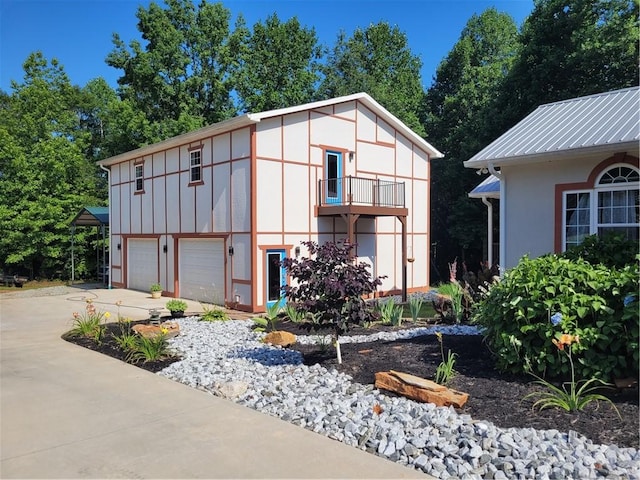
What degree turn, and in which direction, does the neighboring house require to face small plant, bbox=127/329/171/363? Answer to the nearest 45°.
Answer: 0° — it already faces it

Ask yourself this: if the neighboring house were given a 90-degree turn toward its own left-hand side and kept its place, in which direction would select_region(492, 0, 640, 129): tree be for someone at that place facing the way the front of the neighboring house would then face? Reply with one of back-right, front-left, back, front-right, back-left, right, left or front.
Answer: back-left

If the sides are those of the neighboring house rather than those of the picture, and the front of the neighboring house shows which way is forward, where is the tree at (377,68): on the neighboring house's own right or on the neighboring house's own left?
on the neighboring house's own right

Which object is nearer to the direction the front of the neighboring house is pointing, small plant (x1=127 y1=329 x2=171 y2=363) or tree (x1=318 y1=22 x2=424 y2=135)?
the small plant

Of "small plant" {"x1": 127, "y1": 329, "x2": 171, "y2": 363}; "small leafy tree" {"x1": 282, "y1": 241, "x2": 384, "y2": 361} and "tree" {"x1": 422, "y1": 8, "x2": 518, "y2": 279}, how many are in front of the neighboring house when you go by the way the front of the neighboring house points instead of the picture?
2

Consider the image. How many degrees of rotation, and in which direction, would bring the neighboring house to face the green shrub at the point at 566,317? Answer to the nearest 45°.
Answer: approximately 45° to its left

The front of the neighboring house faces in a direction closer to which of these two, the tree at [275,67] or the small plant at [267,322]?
the small plant

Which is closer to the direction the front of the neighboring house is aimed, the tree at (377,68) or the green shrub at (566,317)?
the green shrub

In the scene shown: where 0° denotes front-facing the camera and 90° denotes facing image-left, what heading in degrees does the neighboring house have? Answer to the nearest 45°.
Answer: approximately 45°

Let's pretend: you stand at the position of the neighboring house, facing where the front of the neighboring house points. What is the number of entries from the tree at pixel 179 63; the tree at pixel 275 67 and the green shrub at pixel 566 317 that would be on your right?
2

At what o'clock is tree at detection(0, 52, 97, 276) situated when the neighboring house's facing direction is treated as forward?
The tree is roughly at 2 o'clock from the neighboring house.

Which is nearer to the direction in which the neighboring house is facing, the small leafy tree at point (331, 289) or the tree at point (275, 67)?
the small leafy tree
